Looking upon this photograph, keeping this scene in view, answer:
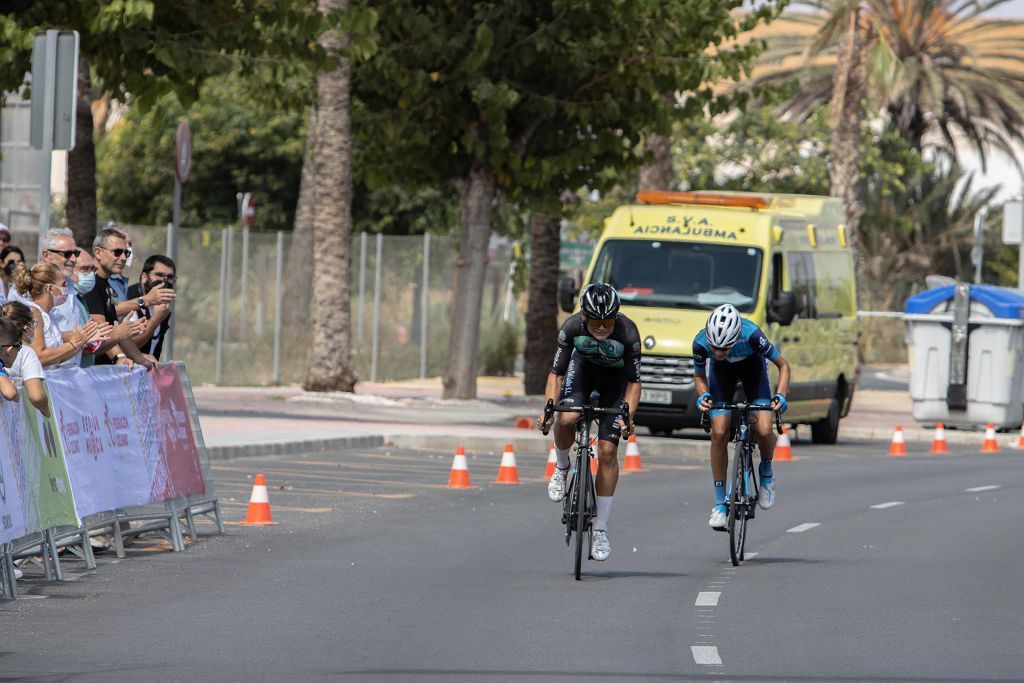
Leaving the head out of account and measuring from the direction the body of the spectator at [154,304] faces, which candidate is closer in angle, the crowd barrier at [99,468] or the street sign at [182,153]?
the crowd barrier

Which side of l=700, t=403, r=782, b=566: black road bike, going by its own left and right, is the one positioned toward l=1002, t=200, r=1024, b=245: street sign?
back

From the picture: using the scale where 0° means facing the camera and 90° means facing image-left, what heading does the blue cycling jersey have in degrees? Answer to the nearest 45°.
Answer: approximately 0°

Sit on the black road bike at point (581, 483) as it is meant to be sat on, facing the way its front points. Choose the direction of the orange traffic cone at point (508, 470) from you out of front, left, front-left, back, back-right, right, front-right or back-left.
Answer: back

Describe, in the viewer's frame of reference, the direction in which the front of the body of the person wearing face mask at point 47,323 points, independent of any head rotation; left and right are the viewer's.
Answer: facing to the right of the viewer

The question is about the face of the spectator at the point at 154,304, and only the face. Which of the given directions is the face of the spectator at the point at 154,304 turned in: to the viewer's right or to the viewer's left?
to the viewer's right

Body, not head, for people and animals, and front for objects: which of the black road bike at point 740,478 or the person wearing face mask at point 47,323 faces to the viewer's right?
the person wearing face mask

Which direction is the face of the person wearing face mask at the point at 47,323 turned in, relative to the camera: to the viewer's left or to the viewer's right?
to the viewer's right
